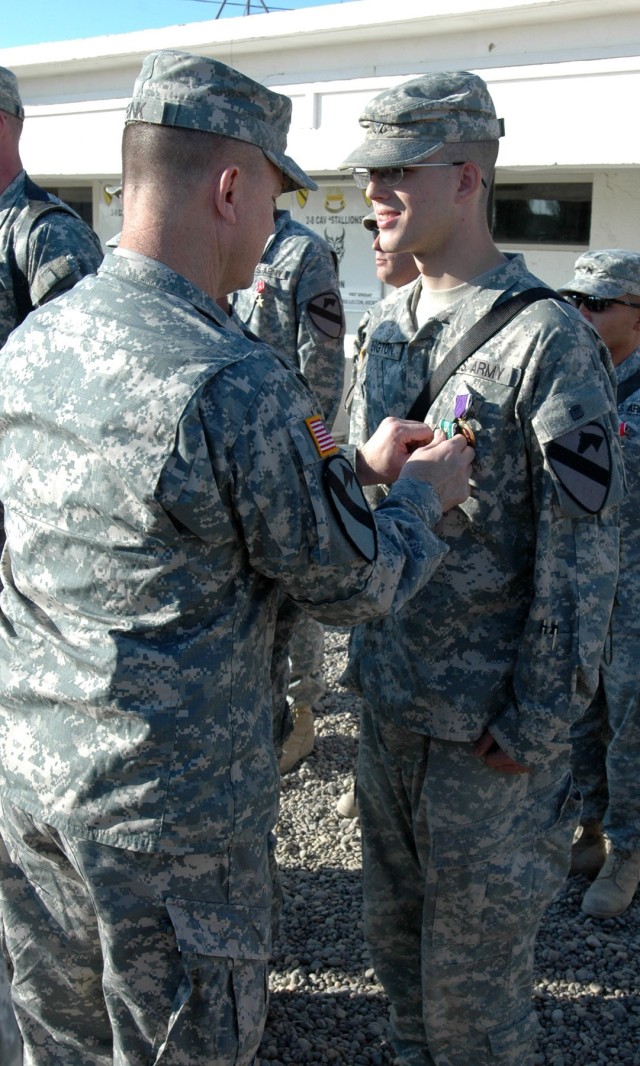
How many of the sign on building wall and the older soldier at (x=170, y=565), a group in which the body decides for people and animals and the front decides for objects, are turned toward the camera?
1

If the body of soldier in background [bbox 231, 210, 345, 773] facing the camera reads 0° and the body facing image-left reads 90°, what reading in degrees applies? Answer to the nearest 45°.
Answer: approximately 45°

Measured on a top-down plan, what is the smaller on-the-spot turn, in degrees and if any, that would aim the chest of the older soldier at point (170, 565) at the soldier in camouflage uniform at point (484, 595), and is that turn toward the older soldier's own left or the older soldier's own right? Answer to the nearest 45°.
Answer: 0° — they already face them

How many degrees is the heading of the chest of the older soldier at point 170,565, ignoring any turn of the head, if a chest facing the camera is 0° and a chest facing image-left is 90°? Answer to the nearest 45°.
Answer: approximately 225°

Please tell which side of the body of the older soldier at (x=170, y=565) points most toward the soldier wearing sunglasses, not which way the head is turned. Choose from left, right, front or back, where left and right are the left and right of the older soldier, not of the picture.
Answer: front

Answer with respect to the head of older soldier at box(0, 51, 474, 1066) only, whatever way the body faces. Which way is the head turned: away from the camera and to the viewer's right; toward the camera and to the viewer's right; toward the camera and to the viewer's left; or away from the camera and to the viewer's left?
away from the camera and to the viewer's right

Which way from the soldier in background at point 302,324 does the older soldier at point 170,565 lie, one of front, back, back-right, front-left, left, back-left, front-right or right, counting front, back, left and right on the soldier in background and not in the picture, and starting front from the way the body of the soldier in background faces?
front-left

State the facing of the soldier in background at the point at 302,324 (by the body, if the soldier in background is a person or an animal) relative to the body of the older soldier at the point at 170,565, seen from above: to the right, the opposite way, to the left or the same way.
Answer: the opposite way

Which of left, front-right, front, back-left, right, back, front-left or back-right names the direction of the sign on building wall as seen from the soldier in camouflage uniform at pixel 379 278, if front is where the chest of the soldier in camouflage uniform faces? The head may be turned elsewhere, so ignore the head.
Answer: back-right

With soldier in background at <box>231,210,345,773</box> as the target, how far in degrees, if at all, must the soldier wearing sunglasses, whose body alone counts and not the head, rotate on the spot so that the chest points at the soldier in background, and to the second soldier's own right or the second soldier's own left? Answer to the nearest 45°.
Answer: approximately 90° to the second soldier's own right
